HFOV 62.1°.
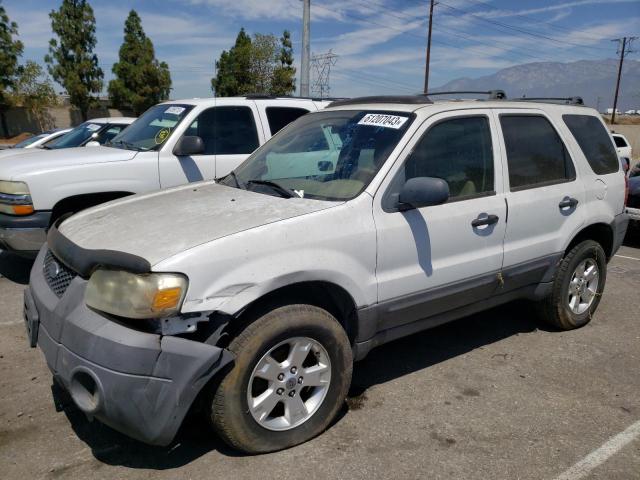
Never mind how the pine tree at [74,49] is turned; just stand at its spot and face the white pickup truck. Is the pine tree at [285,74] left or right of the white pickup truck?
left

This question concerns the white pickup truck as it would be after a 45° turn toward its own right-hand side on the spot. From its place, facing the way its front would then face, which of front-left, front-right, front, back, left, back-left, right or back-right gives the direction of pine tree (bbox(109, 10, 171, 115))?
right

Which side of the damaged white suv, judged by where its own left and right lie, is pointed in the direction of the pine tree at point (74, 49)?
right

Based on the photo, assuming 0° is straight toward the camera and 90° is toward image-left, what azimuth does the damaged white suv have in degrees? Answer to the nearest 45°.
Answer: approximately 45°

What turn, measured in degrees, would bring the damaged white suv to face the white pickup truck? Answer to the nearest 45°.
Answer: approximately 90° to its right

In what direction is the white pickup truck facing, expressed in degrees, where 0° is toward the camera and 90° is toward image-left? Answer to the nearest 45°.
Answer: approximately 45°

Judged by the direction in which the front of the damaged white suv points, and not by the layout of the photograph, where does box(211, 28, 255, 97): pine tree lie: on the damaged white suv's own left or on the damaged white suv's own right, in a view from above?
on the damaged white suv's own right
